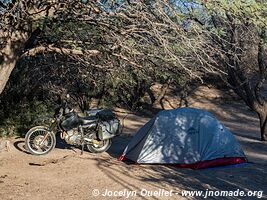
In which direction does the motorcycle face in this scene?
to the viewer's left

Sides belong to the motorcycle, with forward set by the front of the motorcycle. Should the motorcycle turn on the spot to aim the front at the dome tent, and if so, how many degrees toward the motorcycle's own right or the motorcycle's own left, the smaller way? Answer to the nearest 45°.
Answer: approximately 180°
